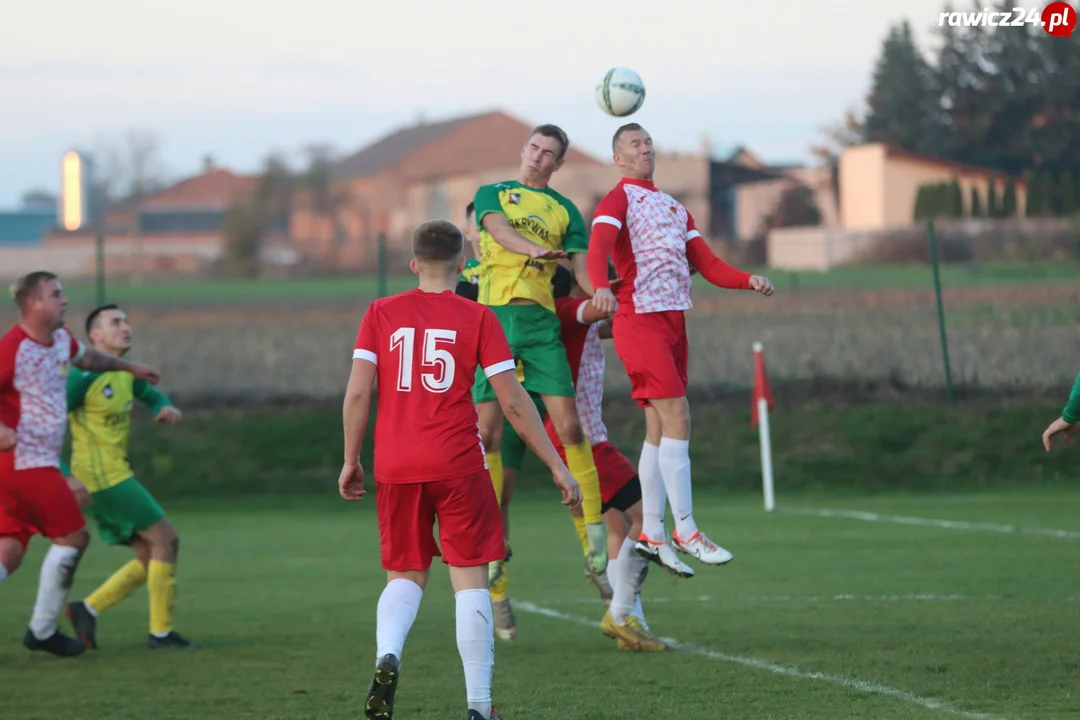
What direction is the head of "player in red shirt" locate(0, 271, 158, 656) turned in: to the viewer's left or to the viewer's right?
to the viewer's right

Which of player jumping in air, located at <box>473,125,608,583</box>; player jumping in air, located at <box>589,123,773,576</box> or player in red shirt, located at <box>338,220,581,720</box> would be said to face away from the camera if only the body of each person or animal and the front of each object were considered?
the player in red shirt

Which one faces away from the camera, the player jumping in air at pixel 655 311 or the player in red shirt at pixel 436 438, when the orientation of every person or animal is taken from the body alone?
the player in red shirt

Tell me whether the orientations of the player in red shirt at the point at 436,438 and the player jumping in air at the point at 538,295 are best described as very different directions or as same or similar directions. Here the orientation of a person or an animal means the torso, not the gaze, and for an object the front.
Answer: very different directions

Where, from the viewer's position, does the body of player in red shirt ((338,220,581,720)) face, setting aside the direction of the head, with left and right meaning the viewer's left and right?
facing away from the viewer

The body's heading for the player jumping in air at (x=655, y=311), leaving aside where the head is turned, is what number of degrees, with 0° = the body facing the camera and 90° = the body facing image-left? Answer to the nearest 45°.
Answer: approximately 315°

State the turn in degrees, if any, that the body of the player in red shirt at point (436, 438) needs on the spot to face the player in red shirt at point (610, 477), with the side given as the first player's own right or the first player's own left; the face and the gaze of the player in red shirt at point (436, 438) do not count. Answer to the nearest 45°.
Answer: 0° — they already face them

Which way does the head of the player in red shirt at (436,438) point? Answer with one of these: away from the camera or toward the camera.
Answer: away from the camera
